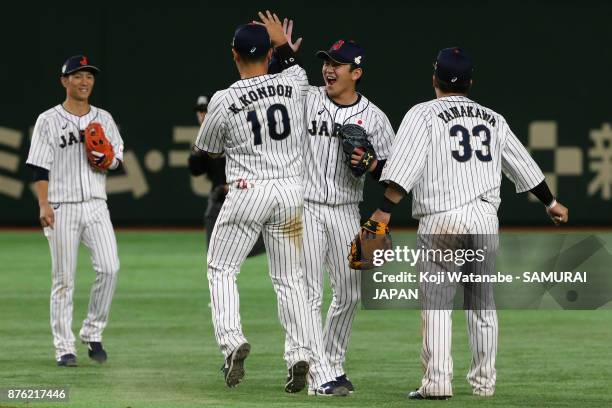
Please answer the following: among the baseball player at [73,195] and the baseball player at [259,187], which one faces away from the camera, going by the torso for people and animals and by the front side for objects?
the baseball player at [259,187]

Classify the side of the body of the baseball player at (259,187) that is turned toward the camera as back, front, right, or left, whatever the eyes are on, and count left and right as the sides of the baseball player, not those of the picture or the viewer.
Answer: back

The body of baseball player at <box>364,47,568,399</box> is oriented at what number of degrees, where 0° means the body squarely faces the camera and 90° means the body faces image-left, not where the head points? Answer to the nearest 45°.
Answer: approximately 180°

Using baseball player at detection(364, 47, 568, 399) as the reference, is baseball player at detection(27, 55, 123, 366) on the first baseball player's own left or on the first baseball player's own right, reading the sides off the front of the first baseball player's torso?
on the first baseball player's own left

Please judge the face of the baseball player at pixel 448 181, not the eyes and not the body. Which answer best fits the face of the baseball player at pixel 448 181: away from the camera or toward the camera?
away from the camera

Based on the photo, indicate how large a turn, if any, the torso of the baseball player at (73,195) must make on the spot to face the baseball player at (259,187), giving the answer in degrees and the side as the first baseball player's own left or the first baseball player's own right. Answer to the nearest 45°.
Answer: approximately 45° to the first baseball player's own left

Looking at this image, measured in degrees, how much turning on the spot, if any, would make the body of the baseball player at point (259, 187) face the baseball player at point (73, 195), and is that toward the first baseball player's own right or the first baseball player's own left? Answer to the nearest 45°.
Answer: approximately 45° to the first baseball player's own left

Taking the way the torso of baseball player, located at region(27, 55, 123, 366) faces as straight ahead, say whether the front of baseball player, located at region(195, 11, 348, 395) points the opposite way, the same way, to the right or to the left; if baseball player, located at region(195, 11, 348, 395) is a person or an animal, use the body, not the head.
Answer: the opposite way

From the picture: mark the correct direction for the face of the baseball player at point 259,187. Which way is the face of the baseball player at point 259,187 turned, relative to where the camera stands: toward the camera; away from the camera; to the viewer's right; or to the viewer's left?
away from the camera

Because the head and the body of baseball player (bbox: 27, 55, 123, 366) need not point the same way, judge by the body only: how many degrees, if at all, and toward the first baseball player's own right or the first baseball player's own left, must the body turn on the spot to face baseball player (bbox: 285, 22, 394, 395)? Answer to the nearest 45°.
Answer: approximately 45° to the first baseball player's own left

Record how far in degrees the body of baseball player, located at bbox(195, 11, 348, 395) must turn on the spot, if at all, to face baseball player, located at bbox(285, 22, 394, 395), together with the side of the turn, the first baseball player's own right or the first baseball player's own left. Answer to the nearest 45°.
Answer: approximately 45° to the first baseball player's own right

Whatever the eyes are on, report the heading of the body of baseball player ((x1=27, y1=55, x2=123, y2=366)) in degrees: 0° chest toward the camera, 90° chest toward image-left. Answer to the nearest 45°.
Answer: approximately 0°
